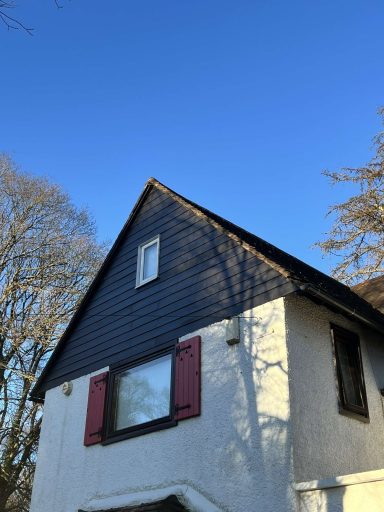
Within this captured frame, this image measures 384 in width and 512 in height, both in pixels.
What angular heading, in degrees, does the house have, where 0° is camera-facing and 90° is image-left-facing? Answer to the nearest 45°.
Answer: approximately 45°

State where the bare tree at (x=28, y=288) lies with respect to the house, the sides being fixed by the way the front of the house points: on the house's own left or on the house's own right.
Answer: on the house's own right
